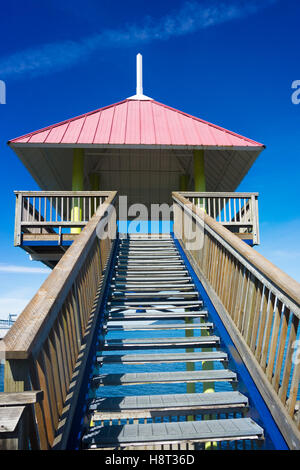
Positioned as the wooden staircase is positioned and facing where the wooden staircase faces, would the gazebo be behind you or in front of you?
behind

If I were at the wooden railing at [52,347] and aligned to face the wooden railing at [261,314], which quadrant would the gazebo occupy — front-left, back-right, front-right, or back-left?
front-left

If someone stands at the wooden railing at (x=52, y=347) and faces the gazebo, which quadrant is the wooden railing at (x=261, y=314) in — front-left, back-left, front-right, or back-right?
front-right

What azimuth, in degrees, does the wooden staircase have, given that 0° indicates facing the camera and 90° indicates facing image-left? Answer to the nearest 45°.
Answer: approximately 0°
